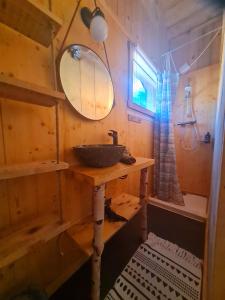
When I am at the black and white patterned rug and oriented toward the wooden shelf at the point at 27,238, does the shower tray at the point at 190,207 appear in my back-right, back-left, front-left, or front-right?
back-right

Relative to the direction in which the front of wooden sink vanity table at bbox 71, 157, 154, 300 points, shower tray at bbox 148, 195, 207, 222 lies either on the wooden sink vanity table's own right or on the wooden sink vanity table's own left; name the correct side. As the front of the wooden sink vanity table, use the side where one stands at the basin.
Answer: on the wooden sink vanity table's own left

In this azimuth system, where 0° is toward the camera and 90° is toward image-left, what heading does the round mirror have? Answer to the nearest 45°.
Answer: approximately 315°

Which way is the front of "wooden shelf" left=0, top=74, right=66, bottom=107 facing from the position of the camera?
facing the viewer and to the right of the viewer

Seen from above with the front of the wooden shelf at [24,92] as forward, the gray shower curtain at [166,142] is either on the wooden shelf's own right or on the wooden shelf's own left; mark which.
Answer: on the wooden shelf's own left

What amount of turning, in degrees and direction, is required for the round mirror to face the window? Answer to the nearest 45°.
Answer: approximately 90° to its left
